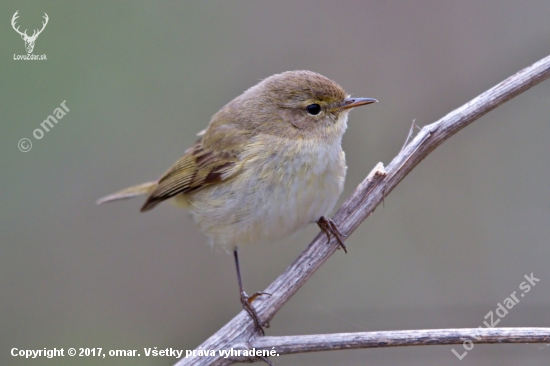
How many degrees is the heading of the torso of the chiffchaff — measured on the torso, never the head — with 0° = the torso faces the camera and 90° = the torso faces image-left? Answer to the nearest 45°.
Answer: approximately 270°
